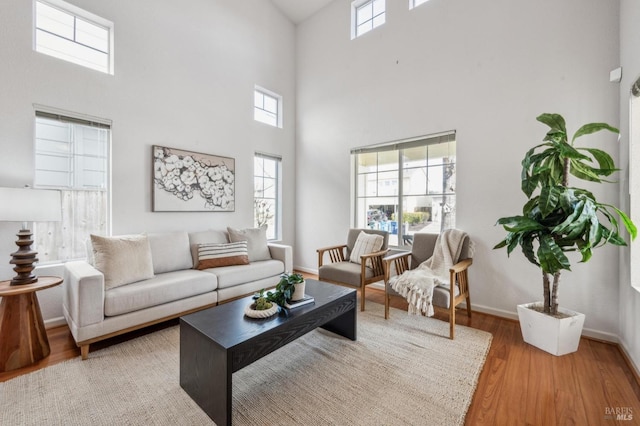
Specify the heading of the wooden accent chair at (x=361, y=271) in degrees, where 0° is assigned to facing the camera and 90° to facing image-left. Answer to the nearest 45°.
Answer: approximately 45°

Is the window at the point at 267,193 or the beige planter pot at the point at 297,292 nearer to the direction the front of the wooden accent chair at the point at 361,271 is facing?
the beige planter pot

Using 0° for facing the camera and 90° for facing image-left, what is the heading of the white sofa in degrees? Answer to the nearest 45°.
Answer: approximately 315°

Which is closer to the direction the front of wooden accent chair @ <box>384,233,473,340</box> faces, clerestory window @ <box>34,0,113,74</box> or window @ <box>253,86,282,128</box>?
the clerestory window

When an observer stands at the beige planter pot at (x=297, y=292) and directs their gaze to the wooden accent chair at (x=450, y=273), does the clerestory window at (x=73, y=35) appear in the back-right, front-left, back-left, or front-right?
back-left

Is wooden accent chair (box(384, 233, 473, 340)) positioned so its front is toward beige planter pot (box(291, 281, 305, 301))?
yes

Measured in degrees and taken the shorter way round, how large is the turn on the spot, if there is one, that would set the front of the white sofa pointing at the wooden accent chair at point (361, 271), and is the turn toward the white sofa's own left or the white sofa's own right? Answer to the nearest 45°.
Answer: approximately 45° to the white sofa's own left

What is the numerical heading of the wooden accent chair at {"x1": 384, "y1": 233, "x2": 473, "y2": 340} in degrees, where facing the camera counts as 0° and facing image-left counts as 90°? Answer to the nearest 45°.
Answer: approximately 45°
